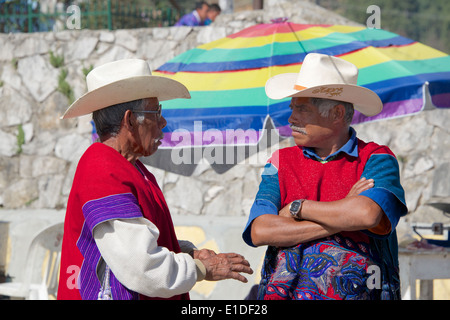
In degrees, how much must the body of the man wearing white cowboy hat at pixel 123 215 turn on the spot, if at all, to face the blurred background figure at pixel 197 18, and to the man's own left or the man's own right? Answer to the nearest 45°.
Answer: approximately 90° to the man's own left

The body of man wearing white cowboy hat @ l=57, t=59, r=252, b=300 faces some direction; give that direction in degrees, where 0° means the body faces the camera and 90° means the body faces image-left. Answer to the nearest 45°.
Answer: approximately 270°

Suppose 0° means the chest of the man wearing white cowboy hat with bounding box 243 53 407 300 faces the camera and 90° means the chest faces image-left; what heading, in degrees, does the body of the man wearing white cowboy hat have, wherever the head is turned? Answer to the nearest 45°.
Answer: approximately 45°

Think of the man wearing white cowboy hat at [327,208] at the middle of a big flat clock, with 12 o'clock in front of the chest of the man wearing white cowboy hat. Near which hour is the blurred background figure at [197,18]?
The blurred background figure is roughly at 4 o'clock from the man wearing white cowboy hat.

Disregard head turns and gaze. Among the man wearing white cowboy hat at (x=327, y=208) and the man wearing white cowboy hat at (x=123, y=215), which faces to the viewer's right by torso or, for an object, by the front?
the man wearing white cowboy hat at (x=123, y=215)

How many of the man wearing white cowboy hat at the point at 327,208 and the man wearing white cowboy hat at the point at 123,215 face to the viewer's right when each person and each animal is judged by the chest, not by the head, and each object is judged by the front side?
1

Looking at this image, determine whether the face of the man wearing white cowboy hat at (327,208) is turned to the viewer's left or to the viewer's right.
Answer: to the viewer's left

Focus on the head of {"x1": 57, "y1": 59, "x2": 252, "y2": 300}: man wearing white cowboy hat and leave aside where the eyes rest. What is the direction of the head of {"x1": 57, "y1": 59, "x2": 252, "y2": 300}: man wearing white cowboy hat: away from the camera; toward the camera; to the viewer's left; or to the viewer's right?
to the viewer's right
